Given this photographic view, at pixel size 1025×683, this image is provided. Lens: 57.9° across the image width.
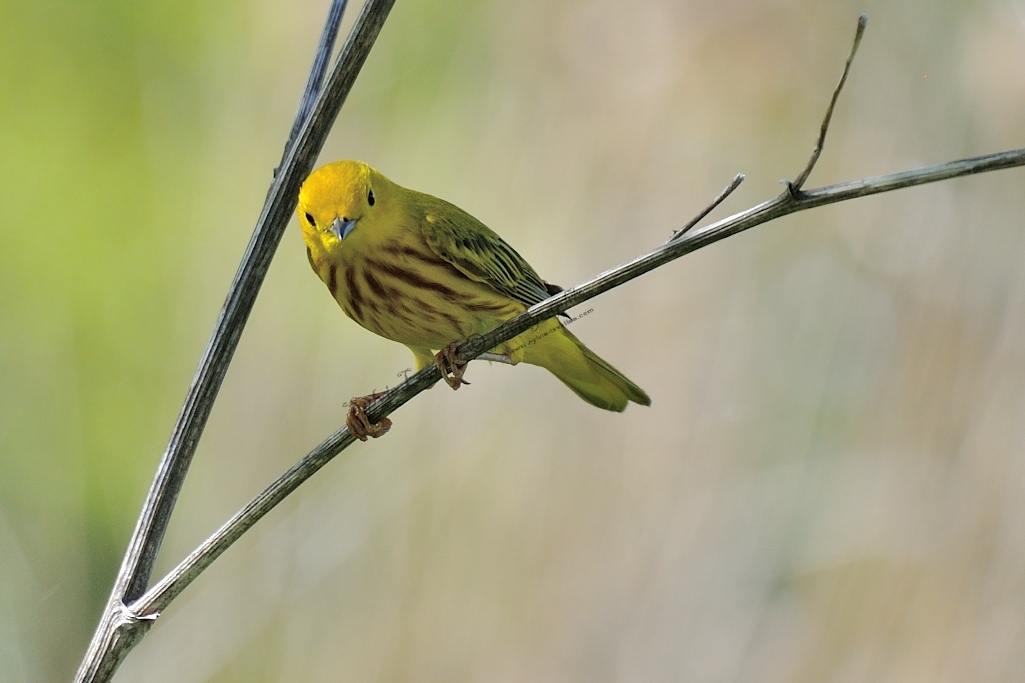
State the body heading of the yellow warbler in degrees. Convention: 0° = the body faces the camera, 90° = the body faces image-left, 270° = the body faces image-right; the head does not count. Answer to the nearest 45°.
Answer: approximately 45°
